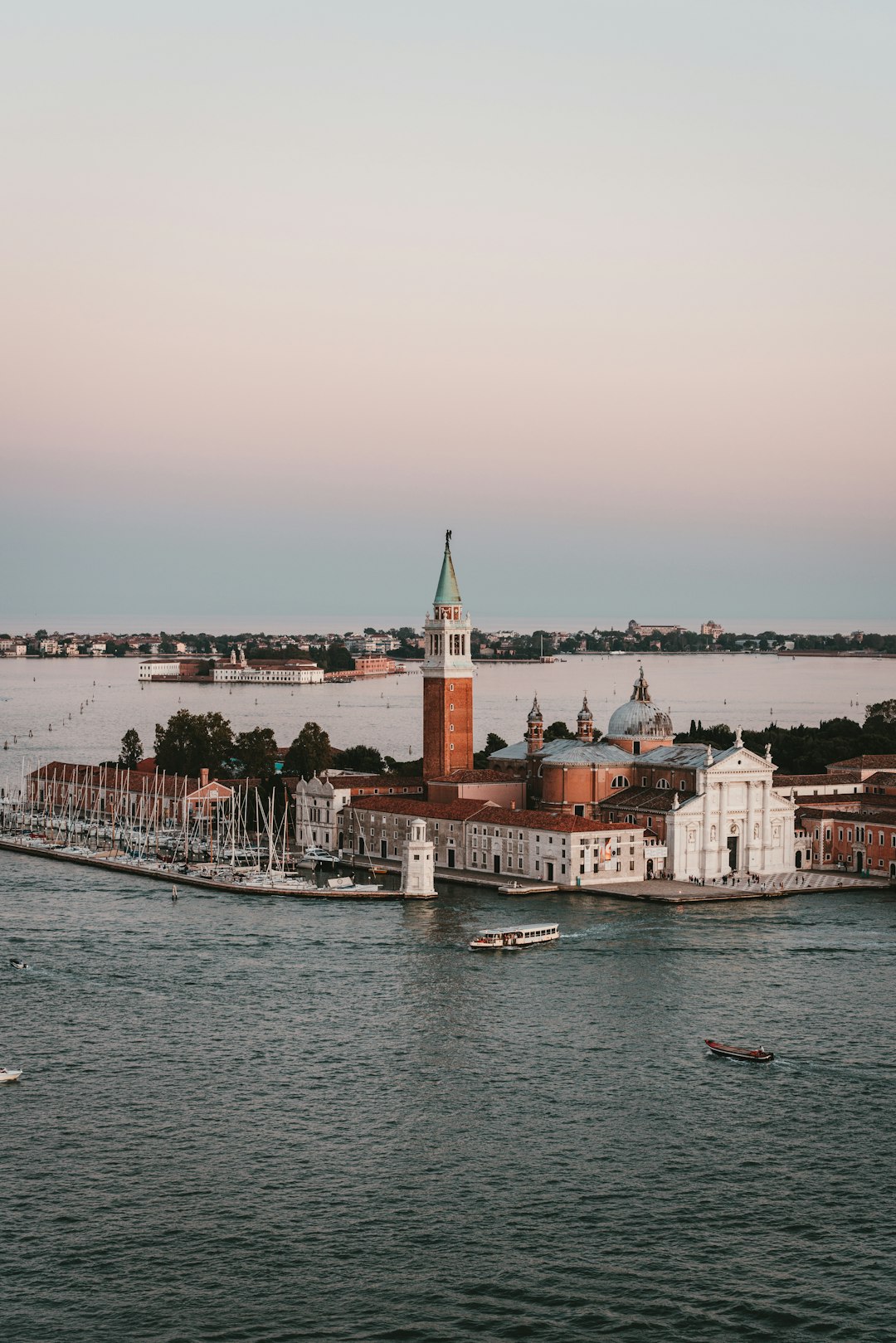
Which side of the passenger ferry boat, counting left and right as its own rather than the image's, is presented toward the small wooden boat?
left

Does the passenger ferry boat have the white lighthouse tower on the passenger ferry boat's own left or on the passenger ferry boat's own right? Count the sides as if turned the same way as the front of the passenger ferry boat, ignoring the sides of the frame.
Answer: on the passenger ferry boat's own right
